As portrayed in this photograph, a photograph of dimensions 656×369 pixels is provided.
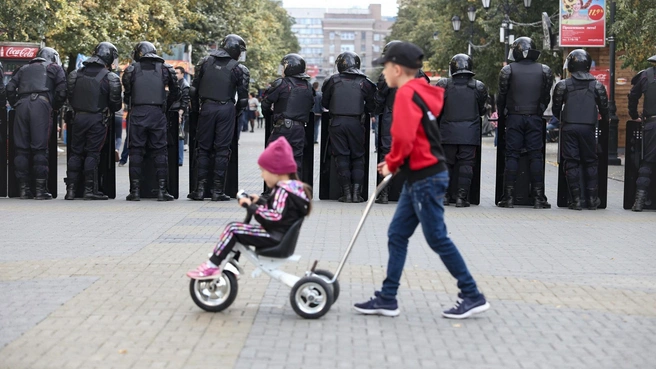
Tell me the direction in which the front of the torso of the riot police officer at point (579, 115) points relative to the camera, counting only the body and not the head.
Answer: away from the camera

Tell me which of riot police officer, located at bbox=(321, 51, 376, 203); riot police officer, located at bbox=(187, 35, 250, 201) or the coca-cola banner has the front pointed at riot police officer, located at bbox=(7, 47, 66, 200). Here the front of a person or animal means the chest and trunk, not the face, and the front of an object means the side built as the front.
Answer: the coca-cola banner

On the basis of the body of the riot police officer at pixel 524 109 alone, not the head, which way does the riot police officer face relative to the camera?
away from the camera

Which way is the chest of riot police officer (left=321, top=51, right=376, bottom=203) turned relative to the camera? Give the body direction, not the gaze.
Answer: away from the camera

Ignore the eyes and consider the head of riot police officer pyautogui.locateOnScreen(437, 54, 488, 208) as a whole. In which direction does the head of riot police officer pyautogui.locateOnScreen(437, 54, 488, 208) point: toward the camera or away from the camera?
away from the camera

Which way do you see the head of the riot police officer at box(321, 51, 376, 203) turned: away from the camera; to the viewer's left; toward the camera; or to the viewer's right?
away from the camera

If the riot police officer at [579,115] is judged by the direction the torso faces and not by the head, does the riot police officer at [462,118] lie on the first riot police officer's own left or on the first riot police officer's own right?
on the first riot police officer's own left

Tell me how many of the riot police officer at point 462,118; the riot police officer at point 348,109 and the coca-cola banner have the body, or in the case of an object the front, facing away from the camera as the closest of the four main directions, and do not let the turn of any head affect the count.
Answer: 2

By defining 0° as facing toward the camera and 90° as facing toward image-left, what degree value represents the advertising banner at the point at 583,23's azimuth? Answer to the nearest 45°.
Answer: approximately 0°

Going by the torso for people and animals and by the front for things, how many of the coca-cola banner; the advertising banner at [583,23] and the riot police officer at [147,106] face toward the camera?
2

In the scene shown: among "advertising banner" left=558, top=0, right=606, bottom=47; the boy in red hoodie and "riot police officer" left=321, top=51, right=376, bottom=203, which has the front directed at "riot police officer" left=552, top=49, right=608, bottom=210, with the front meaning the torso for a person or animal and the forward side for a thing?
the advertising banner

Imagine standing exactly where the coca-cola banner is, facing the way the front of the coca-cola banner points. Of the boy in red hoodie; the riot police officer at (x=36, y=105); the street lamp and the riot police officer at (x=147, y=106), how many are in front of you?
3

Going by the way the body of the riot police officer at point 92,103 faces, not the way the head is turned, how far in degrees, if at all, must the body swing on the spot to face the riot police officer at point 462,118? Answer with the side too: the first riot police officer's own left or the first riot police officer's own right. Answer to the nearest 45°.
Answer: approximately 45° to the first riot police officer's own right
